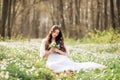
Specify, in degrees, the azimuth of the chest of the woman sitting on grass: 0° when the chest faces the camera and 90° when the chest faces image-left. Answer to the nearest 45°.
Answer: approximately 0°

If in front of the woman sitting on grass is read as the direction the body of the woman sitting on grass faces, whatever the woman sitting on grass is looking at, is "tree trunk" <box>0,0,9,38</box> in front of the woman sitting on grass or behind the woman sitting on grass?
behind
